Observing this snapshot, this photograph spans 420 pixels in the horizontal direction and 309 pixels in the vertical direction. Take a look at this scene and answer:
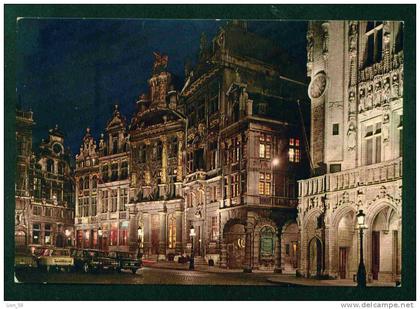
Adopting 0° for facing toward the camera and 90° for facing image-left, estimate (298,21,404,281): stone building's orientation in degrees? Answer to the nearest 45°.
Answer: approximately 45°

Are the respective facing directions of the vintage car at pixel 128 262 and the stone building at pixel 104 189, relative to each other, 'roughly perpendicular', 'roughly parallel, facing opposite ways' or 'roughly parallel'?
roughly perpendicular

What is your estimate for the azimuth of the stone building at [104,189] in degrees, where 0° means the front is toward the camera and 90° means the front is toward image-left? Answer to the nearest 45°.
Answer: approximately 45°
